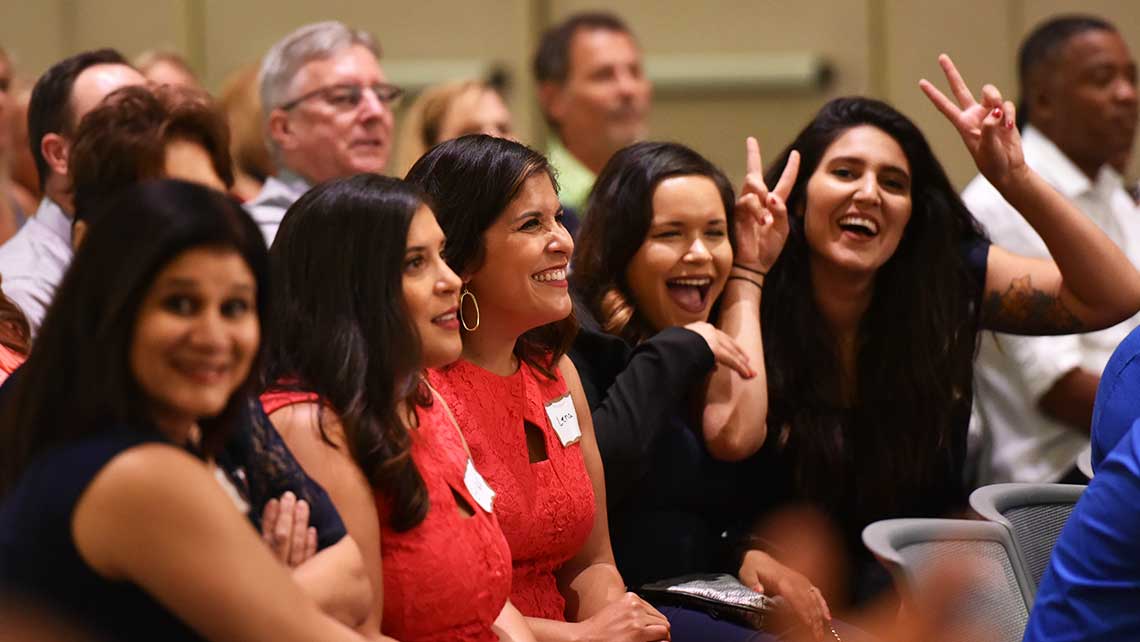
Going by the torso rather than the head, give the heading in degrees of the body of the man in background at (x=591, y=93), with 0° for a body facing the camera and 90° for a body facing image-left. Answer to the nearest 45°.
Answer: approximately 315°

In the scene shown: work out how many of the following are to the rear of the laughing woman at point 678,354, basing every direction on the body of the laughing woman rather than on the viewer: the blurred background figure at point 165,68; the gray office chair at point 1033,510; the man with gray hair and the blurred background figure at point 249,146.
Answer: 3

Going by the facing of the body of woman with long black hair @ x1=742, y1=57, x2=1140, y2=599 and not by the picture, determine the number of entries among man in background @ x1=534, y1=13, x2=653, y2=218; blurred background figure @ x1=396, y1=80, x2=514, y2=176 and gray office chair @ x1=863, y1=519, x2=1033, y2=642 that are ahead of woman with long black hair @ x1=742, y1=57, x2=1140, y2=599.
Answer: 1

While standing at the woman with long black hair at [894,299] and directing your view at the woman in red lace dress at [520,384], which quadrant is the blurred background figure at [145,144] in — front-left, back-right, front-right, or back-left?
front-right

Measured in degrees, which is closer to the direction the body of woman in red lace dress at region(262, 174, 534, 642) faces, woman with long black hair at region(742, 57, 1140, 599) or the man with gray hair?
the woman with long black hair

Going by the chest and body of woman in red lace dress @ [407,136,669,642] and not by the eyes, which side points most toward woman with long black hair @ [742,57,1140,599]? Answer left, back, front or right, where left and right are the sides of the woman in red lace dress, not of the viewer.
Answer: left

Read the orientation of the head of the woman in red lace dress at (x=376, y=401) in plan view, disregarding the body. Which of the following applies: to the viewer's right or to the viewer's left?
to the viewer's right

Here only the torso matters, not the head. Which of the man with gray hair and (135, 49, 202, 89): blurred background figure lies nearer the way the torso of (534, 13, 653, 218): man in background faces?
the man with gray hair

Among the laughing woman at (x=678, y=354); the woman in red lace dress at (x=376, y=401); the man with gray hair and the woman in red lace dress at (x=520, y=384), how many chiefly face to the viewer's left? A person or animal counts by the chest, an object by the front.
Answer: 0

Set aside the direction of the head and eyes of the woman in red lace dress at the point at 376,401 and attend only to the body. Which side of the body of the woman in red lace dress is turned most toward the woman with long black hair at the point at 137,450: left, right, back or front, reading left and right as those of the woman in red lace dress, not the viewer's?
right

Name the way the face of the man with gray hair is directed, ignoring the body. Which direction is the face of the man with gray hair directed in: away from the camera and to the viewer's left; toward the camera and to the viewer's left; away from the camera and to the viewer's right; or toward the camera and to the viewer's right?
toward the camera and to the viewer's right
